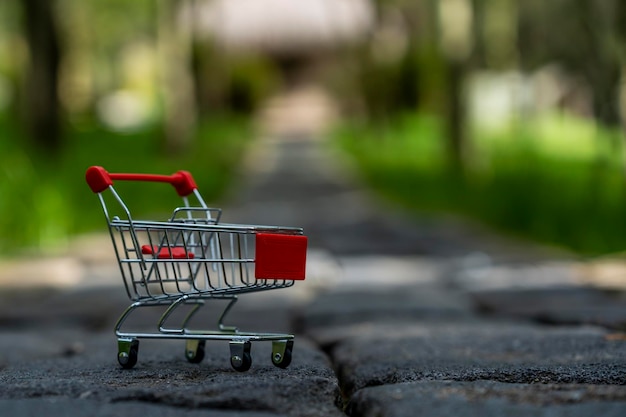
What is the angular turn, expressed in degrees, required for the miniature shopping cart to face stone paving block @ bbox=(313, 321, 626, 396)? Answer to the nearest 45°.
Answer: approximately 45° to its left

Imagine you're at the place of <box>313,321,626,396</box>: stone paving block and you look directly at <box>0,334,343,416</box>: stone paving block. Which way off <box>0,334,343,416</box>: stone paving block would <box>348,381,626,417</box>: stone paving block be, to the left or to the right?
left

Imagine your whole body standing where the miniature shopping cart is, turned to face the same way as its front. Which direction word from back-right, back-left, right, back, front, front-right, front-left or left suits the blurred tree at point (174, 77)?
back-left

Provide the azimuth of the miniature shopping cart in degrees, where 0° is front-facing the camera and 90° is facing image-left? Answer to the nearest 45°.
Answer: approximately 315°

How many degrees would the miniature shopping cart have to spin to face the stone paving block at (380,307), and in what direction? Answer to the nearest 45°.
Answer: approximately 90° to its left

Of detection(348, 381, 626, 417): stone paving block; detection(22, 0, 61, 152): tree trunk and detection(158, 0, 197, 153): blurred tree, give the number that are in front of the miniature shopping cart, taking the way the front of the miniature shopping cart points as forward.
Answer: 1

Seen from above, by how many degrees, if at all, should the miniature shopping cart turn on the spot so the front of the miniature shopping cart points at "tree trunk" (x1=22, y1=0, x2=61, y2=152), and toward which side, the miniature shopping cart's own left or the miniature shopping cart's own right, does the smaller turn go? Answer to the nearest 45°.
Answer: approximately 135° to the miniature shopping cart's own left

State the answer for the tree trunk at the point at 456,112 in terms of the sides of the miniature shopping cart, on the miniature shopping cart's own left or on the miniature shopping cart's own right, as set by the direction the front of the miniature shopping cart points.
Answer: on the miniature shopping cart's own left

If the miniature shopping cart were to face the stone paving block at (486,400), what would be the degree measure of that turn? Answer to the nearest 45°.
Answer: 0° — it already faces it
